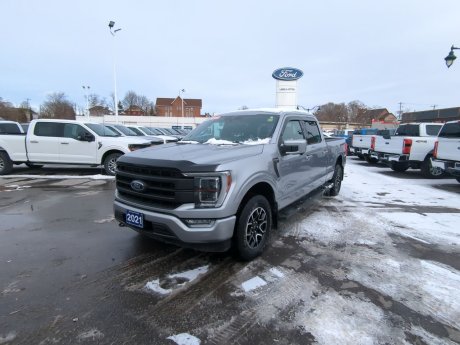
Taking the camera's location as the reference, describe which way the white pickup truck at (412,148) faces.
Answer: facing away from the viewer and to the right of the viewer

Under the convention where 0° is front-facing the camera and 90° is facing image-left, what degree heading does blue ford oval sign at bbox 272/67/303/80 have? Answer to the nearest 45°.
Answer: approximately 0°

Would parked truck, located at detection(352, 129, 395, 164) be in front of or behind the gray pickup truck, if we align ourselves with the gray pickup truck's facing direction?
behind

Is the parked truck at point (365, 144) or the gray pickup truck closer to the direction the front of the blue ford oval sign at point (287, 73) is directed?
the gray pickup truck

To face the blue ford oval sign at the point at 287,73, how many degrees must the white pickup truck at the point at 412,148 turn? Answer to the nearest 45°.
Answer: approximately 90° to its left

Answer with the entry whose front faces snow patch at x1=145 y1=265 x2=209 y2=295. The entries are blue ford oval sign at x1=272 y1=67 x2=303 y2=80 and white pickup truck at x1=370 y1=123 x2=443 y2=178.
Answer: the blue ford oval sign

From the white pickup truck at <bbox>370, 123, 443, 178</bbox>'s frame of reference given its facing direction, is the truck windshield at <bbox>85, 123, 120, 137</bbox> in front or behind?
behind

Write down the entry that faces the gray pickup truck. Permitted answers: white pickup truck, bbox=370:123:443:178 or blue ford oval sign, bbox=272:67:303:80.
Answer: the blue ford oval sign

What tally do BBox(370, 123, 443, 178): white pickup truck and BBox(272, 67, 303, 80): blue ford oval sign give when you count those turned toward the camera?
1

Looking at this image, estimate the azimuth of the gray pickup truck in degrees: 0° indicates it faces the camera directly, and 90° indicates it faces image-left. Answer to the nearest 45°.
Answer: approximately 45°

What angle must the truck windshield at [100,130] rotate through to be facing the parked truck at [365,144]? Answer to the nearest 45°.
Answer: approximately 45° to its left
